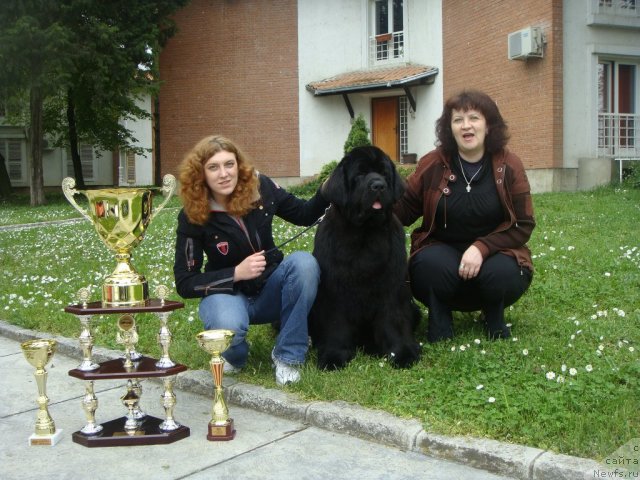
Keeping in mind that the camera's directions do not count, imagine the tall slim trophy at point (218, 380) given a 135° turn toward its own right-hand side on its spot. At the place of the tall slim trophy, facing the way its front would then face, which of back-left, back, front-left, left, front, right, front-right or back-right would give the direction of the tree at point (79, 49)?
front-right

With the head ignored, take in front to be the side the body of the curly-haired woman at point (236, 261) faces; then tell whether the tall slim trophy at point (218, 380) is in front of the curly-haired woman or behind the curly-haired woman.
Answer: in front

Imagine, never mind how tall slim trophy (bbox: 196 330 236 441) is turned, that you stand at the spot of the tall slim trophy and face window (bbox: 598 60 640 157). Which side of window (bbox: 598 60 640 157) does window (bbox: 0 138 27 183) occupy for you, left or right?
left

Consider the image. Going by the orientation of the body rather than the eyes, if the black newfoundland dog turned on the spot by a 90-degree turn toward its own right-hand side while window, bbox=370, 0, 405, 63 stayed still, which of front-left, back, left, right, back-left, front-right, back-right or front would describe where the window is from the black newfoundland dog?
right

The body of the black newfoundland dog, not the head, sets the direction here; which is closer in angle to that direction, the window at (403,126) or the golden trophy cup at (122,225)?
the golden trophy cup

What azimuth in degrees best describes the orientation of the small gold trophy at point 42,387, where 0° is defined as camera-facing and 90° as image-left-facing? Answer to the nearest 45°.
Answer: approximately 0°
